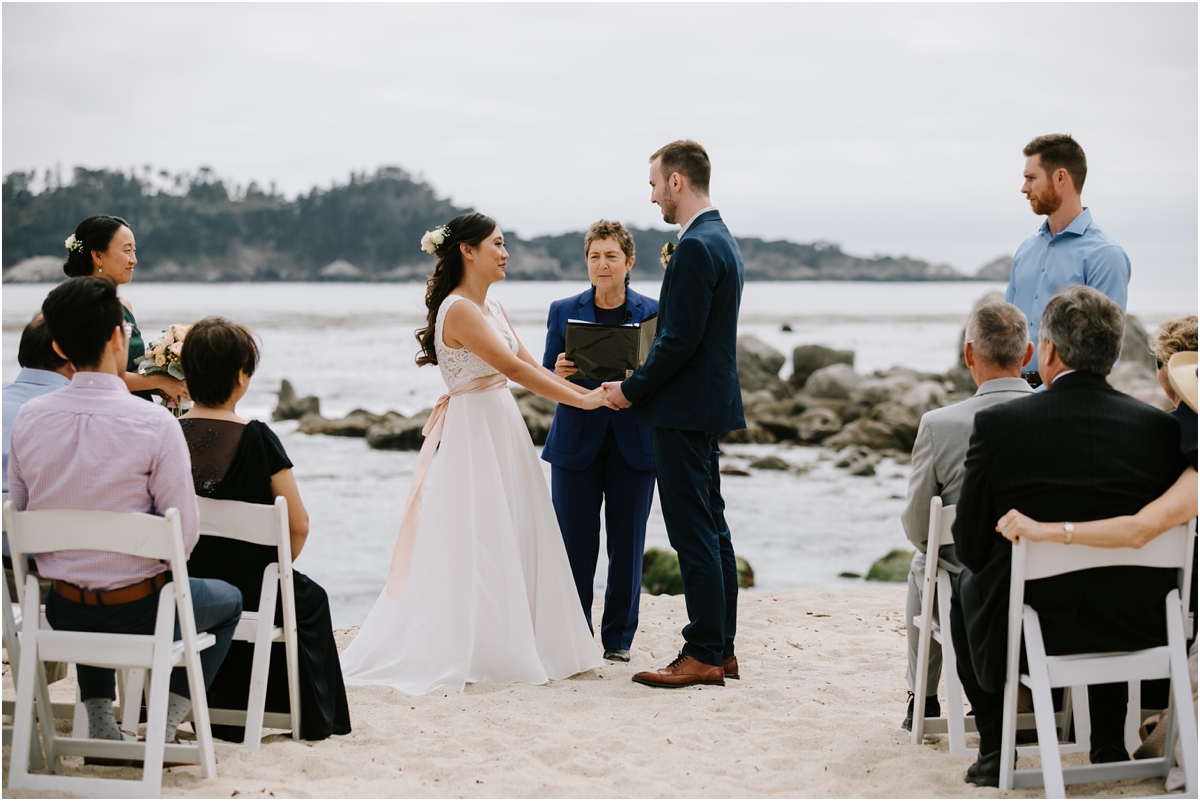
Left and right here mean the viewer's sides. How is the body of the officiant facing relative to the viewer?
facing the viewer

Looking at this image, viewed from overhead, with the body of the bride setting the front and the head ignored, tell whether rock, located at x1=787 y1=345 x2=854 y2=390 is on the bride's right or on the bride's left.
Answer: on the bride's left

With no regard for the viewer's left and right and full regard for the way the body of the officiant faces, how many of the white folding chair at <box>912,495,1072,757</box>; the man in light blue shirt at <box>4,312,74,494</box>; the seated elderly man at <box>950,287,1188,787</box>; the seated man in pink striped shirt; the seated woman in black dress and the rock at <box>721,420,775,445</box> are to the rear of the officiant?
1

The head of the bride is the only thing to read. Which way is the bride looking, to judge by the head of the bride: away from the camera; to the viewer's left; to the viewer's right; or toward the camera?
to the viewer's right

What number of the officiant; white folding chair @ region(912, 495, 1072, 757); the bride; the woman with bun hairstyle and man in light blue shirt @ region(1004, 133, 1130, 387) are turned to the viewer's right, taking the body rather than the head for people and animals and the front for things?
2

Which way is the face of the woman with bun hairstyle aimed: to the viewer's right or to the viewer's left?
to the viewer's right

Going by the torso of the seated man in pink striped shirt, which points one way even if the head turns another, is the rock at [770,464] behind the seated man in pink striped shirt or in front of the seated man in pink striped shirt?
in front

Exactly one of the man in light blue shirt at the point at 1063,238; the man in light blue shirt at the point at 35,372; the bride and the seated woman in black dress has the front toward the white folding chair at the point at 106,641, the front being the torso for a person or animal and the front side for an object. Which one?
the man in light blue shirt at the point at 1063,238

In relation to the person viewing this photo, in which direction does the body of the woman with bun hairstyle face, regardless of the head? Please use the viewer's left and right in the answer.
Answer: facing to the right of the viewer

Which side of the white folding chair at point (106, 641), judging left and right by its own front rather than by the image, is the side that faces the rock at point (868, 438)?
front

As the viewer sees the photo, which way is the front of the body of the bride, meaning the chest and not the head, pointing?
to the viewer's right

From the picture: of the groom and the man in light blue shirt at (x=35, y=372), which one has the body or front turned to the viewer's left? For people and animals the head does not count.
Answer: the groom

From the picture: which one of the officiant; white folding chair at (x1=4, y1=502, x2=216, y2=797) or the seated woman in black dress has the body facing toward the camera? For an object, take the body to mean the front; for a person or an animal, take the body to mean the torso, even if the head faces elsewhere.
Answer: the officiant

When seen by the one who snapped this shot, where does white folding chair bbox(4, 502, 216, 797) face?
facing away from the viewer and to the right of the viewer

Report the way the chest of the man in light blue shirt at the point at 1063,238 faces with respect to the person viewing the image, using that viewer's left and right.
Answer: facing the viewer and to the left of the viewer

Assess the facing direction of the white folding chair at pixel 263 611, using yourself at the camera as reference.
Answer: facing away from the viewer and to the right of the viewer

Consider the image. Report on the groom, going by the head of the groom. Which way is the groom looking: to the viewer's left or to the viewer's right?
to the viewer's left

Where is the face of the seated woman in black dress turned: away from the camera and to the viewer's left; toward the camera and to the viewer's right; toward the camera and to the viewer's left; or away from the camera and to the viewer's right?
away from the camera and to the viewer's right
